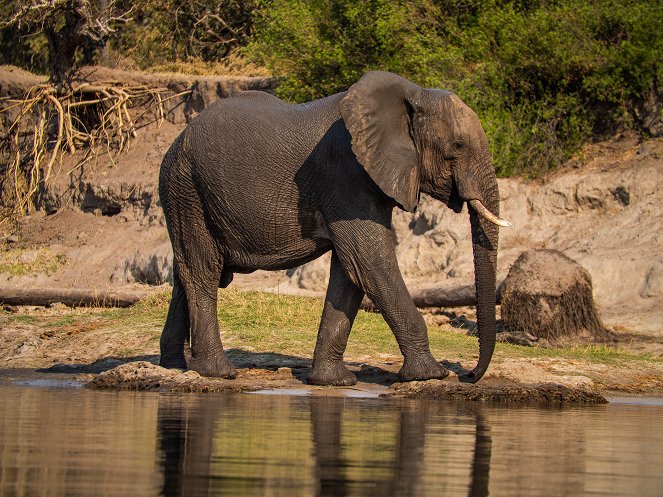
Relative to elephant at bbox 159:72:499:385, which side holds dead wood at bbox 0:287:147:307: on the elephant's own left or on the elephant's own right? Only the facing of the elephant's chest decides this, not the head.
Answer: on the elephant's own left

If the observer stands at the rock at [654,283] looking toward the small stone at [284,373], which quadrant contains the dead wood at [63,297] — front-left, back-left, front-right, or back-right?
front-right

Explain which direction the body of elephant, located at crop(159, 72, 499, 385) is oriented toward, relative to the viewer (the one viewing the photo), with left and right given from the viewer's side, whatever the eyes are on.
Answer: facing to the right of the viewer

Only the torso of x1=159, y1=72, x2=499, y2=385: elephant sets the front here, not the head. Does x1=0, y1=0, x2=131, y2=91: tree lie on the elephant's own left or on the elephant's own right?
on the elephant's own left

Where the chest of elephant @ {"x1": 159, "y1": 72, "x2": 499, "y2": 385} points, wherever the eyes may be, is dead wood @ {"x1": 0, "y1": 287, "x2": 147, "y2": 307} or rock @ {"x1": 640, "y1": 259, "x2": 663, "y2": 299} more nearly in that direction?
the rock

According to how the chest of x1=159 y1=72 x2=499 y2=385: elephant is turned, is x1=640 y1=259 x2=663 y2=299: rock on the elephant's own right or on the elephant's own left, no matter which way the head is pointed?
on the elephant's own left
